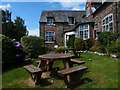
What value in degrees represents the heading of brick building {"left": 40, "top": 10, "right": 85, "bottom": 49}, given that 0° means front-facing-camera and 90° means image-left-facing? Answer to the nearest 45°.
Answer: approximately 0°

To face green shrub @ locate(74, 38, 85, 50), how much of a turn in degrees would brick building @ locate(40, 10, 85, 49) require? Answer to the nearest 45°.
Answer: approximately 45° to its left

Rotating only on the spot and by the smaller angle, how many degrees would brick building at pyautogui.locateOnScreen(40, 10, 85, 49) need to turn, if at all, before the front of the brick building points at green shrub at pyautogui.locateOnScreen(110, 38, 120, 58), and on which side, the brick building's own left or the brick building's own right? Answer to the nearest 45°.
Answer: approximately 45° to the brick building's own left

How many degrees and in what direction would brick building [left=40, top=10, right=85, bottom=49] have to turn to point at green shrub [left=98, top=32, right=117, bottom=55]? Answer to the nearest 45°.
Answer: approximately 45° to its left
